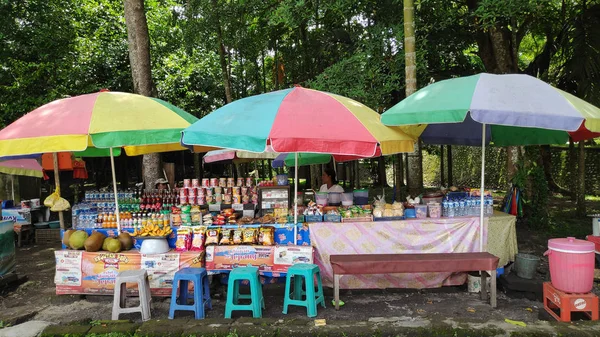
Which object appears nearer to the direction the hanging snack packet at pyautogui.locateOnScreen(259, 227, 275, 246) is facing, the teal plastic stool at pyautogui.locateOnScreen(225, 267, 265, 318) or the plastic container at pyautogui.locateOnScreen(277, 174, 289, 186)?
the teal plastic stool

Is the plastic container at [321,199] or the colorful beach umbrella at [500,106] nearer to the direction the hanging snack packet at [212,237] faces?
the colorful beach umbrella

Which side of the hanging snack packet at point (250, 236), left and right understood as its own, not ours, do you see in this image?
front

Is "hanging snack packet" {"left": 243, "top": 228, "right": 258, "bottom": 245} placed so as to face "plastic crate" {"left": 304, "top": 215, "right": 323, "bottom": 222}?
no

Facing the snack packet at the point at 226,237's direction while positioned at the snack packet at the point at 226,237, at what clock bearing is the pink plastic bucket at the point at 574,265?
The pink plastic bucket is roughly at 10 o'clock from the snack packet.

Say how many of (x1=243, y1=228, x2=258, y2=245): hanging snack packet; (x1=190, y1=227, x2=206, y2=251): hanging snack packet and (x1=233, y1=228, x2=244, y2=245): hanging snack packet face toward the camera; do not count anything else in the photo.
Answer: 3

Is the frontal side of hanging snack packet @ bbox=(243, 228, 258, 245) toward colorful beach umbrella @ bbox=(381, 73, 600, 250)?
no

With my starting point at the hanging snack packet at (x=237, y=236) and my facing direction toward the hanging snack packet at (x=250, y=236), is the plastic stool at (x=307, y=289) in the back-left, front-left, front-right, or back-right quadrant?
front-right

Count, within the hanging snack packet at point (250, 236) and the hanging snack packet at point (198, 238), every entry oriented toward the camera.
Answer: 2

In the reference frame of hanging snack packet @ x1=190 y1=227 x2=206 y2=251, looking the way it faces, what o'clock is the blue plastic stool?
The blue plastic stool is roughly at 12 o'clock from the hanging snack packet.

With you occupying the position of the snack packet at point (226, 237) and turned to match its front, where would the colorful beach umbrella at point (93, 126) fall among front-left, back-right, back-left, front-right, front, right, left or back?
right

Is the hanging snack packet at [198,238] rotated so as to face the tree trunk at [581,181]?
no

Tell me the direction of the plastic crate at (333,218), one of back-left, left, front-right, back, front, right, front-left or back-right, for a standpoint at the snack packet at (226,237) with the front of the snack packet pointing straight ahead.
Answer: left

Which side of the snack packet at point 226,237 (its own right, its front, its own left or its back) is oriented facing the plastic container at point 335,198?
left

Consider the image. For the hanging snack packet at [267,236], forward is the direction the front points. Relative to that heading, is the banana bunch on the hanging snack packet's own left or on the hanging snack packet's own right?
on the hanging snack packet's own right

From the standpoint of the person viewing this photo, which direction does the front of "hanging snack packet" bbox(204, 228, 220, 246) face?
facing the viewer
